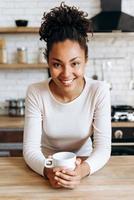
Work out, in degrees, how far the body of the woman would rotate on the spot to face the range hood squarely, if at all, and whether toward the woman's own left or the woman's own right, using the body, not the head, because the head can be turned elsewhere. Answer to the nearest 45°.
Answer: approximately 180°

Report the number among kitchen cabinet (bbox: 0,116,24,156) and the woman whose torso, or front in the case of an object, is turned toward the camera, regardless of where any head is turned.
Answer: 2

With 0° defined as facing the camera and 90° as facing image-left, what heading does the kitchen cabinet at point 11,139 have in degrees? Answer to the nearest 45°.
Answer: approximately 0°

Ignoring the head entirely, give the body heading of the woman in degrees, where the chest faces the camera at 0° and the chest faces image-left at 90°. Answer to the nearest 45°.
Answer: approximately 0°

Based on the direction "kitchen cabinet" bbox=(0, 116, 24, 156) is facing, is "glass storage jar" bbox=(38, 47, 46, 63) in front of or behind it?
behind

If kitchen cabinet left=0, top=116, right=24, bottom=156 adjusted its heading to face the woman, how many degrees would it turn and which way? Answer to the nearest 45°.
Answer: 0° — it already faces them

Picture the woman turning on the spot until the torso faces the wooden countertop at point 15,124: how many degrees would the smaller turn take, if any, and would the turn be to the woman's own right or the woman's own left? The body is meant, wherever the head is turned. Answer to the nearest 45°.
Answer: approximately 180°

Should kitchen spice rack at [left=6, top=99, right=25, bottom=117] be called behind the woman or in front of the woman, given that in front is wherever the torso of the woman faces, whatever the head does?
behind

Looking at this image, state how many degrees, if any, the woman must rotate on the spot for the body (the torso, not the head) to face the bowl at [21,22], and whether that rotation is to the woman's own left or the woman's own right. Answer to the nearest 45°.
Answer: approximately 180°
